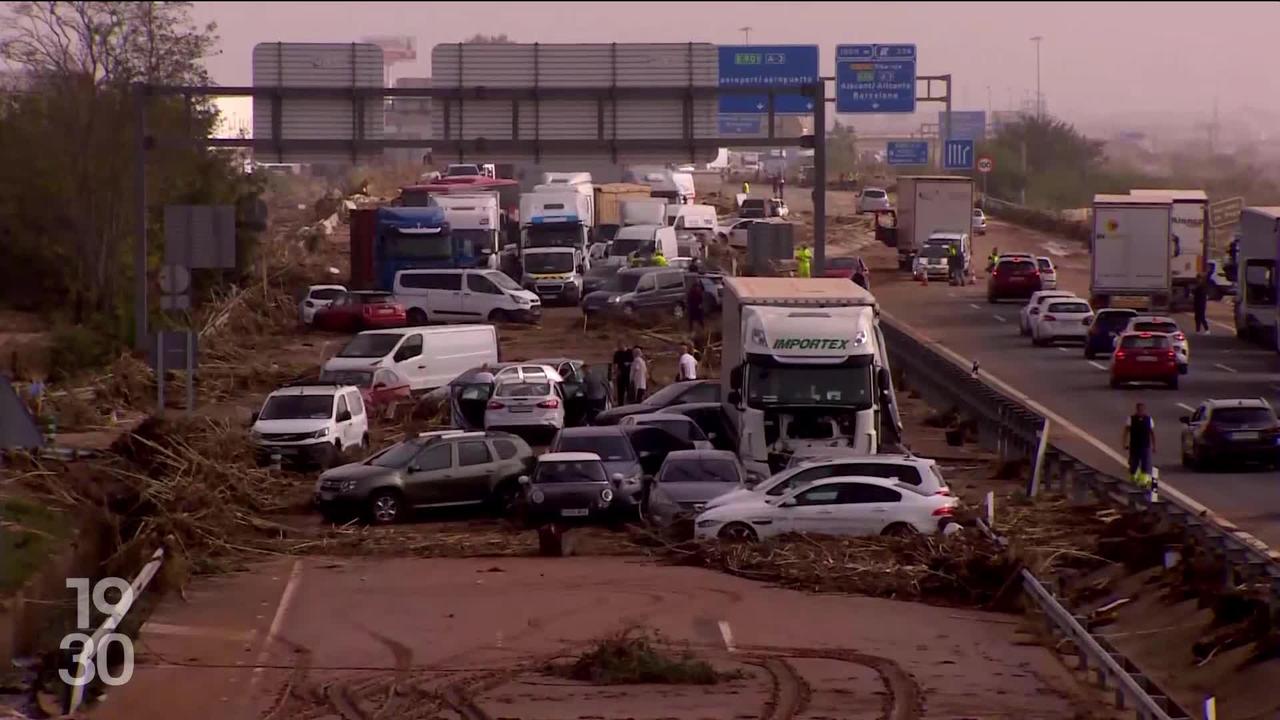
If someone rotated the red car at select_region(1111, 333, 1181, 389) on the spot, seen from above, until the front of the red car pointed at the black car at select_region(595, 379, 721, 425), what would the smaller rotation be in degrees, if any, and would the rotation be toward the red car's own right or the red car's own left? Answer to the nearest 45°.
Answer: approximately 135° to the red car's own left

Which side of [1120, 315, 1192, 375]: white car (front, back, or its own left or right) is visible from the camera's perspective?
back

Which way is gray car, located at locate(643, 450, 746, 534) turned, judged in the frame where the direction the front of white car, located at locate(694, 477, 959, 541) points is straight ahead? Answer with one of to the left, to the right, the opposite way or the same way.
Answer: to the left

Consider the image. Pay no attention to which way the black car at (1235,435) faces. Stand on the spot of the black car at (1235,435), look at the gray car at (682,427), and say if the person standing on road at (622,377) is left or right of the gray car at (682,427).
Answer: right

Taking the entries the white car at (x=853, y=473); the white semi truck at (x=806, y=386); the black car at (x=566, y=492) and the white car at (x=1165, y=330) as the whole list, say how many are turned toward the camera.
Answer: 2

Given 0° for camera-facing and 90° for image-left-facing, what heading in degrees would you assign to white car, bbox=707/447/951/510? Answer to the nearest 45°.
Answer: approximately 90°

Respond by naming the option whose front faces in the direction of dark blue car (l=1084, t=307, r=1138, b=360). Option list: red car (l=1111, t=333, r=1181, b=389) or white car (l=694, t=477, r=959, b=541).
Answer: the red car

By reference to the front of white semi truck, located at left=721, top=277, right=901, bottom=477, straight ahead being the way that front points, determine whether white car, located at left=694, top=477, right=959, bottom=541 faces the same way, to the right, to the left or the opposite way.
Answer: to the right

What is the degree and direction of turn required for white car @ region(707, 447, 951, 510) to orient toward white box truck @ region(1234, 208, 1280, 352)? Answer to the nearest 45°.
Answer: approximately 90° to its right

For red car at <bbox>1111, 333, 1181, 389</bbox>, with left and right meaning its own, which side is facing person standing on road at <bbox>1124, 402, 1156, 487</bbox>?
back
